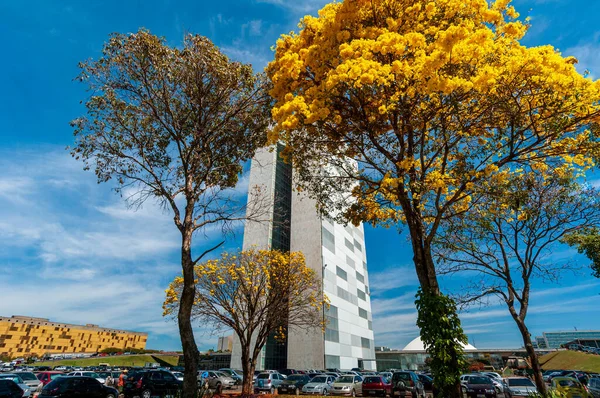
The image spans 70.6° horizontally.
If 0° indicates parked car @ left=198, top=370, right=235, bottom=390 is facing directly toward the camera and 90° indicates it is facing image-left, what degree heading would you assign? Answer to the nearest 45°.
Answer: approximately 315°

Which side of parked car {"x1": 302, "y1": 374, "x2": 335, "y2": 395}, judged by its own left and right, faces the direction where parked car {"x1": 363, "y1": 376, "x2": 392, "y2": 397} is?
left

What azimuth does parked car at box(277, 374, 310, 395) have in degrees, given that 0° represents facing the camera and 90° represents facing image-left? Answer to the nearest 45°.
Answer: approximately 45°

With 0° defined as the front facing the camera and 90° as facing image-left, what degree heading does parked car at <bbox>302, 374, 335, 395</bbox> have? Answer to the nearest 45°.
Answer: approximately 45°

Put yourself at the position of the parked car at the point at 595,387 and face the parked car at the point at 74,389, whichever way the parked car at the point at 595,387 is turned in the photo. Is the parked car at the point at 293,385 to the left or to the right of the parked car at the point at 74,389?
right
